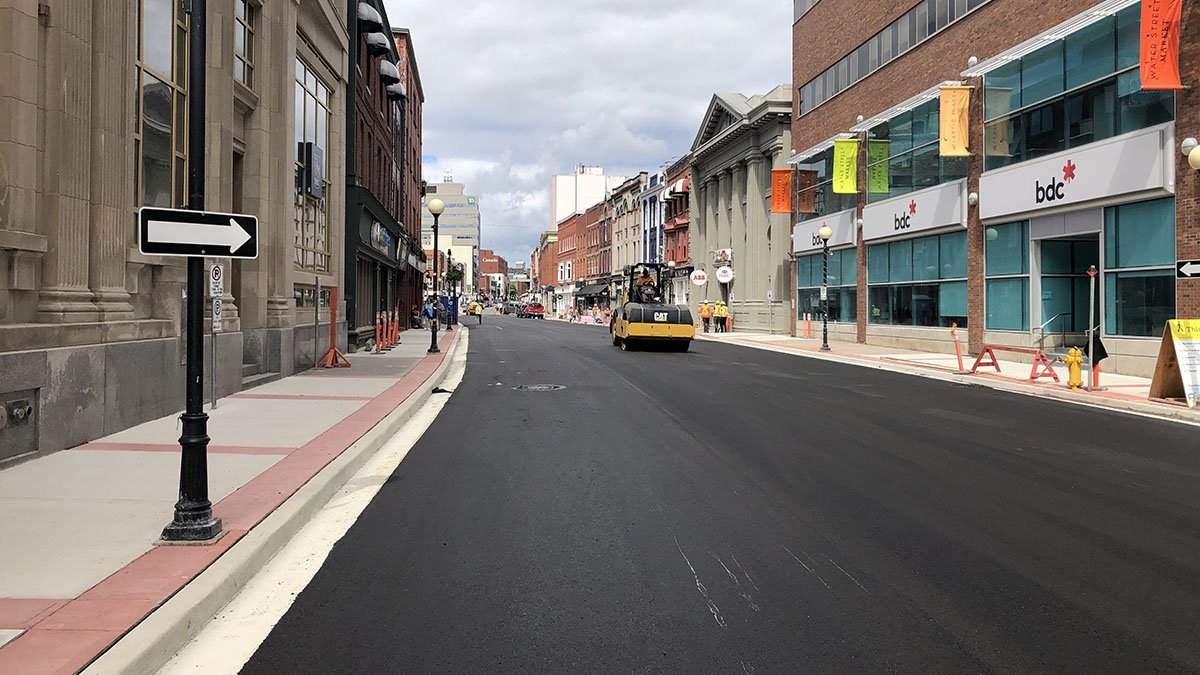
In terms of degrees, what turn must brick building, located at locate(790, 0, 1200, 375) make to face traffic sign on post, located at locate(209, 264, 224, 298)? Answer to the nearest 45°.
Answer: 0° — it already faces it

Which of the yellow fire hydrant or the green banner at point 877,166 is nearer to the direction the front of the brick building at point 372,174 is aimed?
the green banner

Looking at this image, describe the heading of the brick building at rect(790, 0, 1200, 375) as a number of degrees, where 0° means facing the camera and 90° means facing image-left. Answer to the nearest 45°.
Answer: approximately 45°

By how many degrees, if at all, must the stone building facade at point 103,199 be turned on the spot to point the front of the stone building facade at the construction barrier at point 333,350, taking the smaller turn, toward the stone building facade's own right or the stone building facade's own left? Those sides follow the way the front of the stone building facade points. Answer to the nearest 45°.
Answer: approximately 135° to the stone building facade's own left

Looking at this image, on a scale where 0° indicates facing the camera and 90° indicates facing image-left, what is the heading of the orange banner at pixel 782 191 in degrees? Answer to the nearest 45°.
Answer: approximately 0°

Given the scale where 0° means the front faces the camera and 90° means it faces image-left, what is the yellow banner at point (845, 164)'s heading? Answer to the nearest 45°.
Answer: approximately 0°

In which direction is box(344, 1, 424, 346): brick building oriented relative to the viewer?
to the viewer's right

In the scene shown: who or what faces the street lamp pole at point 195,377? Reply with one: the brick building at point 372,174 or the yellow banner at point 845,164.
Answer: the yellow banner

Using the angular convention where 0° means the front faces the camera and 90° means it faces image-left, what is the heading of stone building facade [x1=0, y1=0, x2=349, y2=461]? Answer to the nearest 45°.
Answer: approximately 315°

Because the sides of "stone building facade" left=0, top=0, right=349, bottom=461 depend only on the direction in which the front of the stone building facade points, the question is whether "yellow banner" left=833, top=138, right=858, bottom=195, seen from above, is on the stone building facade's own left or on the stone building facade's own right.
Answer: on the stone building facade's own left
